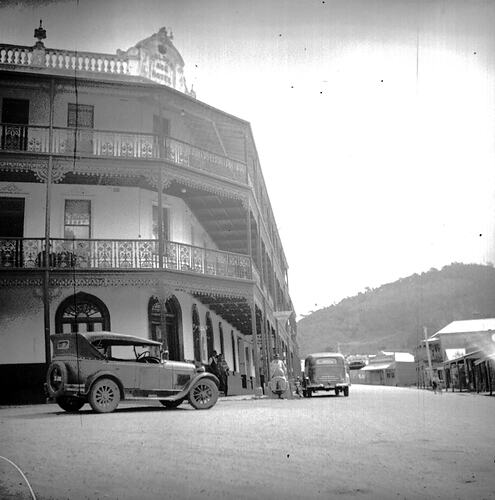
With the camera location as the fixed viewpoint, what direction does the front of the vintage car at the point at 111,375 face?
facing away from the viewer and to the right of the viewer

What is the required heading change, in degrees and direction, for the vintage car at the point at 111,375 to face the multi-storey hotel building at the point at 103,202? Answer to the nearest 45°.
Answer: approximately 45° to its left

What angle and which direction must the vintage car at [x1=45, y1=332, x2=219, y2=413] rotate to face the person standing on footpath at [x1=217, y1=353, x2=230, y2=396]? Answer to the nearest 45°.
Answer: approximately 45° to its left

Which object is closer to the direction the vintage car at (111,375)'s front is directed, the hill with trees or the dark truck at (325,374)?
the dark truck
